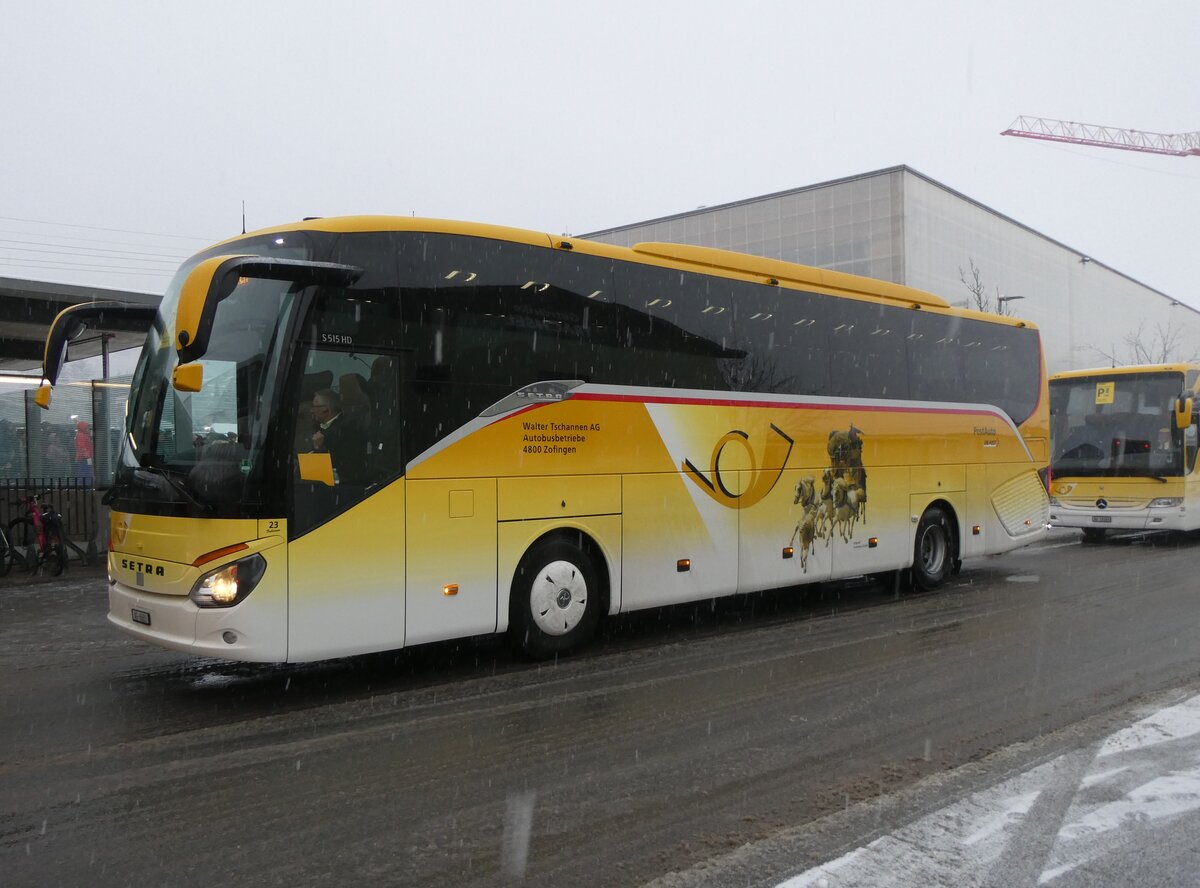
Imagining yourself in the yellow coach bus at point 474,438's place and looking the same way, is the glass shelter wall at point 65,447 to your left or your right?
on your right

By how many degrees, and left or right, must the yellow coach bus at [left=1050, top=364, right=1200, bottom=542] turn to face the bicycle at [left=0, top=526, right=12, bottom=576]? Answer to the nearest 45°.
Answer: approximately 45° to its right

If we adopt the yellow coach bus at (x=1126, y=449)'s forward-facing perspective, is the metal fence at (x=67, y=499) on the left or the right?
on its right

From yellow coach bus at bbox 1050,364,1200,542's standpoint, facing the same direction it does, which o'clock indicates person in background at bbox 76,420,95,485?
The person in background is roughly at 2 o'clock from the yellow coach bus.

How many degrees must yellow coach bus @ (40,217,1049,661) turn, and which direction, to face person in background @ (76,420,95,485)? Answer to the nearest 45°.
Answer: approximately 90° to its right

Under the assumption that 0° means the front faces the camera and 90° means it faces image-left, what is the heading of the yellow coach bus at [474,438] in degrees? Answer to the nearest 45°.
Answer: approximately 45°

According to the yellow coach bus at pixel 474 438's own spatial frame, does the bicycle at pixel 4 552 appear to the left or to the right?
on its right

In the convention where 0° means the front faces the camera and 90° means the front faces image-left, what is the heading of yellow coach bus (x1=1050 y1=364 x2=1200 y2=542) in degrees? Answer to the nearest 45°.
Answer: approximately 0°
